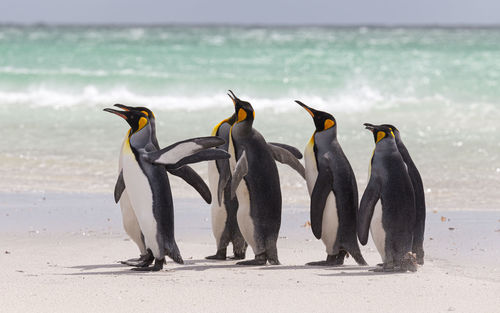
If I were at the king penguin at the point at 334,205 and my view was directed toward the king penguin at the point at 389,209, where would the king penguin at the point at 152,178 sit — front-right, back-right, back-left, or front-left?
back-right

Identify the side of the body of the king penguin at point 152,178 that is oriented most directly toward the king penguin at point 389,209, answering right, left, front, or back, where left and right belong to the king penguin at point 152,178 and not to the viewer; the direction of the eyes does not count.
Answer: back

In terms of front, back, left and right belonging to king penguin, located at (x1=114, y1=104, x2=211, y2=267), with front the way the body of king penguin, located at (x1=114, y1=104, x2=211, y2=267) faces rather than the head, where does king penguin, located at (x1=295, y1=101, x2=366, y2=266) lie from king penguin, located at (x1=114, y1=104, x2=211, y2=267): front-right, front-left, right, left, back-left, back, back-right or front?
back

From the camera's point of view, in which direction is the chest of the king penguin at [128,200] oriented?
to the viewer's left

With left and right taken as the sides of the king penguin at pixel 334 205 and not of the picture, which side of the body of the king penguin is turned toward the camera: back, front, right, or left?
left

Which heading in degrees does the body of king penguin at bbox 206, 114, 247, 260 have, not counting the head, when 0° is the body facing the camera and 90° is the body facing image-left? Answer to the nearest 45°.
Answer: approximately 90°

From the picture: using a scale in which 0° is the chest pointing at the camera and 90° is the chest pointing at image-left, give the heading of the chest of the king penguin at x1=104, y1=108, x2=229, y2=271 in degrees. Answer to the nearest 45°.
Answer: approximately 90°
